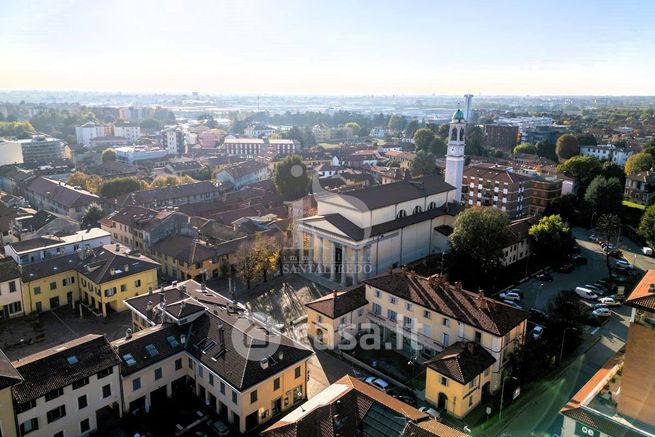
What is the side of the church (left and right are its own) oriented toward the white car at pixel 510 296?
left

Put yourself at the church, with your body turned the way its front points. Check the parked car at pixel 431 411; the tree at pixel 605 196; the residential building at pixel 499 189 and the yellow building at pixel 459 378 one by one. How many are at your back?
2

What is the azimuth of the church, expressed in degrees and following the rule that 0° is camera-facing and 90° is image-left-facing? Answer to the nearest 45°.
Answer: approximately 45°

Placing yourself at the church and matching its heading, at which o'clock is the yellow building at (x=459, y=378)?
The yellow building is roughly at 10 o'clock from the church.

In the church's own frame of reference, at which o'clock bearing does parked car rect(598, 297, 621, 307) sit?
The parked car is roughly at 8 o'clock from the church.

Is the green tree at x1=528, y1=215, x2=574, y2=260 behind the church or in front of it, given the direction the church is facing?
behind

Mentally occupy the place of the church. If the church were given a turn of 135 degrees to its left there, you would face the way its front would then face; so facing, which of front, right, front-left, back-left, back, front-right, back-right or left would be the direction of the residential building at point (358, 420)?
right

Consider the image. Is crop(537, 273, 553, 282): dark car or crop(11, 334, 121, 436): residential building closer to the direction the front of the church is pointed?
the residential building

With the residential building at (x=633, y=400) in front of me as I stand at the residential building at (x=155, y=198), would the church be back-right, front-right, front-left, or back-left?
front-left

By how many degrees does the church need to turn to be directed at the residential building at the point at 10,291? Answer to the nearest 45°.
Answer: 0° — it already faces it

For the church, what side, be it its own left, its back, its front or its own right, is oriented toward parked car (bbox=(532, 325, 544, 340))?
left

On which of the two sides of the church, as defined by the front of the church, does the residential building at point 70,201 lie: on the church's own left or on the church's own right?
on the church's own right

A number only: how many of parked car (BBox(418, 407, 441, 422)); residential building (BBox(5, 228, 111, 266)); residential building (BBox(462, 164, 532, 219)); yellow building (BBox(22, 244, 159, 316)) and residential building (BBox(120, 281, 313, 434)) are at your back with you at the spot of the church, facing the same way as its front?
1

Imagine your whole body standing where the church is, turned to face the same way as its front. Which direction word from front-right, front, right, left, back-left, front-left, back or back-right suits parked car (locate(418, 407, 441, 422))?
front-left

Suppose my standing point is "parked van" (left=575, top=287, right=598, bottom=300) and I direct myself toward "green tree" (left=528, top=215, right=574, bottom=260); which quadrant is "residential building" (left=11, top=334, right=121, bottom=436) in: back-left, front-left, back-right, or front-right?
back-left

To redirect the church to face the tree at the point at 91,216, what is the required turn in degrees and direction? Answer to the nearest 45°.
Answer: approximately 45° to its right
